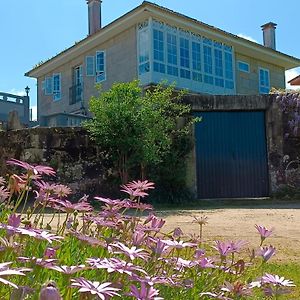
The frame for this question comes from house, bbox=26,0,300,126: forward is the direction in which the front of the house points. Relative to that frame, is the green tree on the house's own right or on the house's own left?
on the house's own right

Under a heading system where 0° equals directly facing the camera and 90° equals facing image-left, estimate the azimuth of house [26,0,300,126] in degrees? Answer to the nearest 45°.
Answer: approximately 315°

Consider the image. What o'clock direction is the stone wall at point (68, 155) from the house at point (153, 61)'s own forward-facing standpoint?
The stone wall is roughly at 2 o'clock from the house.
